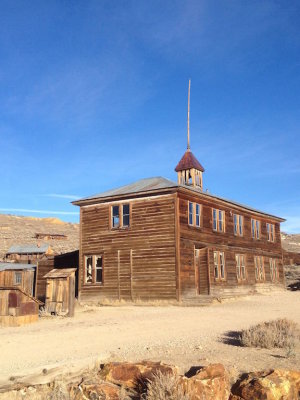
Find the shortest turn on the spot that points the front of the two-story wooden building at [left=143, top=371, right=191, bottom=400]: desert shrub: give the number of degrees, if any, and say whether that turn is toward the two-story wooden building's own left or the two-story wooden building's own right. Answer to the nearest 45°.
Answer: approximately 45° to the two-story wooden building's own right

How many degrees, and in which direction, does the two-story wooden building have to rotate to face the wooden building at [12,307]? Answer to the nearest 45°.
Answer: approximately 90° to its right

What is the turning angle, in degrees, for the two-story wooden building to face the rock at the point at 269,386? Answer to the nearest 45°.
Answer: approximately 45° to its right

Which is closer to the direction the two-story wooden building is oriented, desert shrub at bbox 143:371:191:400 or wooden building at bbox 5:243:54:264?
the desert shrub

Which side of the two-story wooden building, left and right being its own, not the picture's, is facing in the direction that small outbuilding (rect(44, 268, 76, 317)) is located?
right

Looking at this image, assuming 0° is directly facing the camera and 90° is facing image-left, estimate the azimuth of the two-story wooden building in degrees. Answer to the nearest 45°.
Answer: approximately 315°

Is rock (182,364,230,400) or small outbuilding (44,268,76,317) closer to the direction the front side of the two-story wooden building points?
the rock

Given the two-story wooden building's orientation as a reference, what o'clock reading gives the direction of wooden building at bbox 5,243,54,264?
The wooden building is roughly at 6 o'clock from the two-story wooden building.
